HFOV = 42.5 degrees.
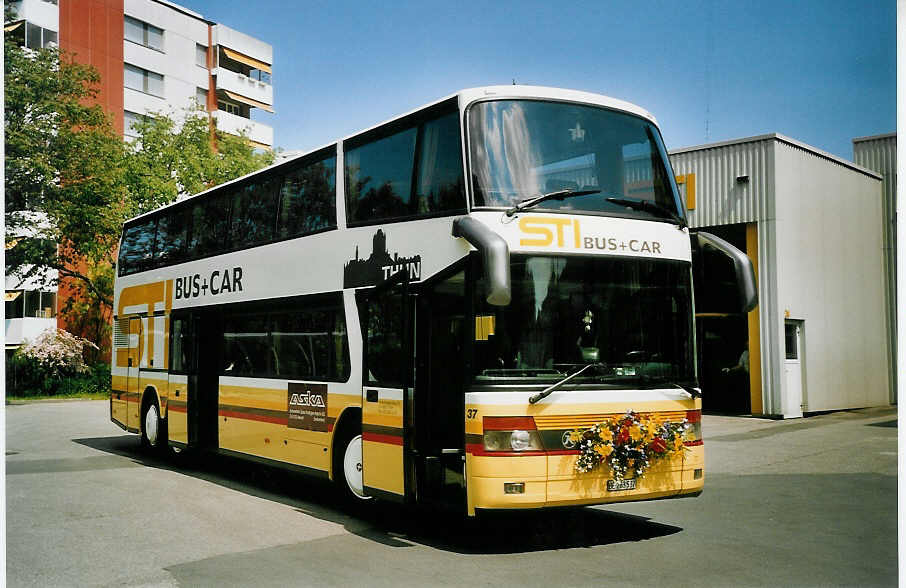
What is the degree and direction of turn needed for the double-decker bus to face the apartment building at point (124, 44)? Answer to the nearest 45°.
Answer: approximately 180°

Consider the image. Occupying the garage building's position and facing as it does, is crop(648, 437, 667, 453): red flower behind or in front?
in front

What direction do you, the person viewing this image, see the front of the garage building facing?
facing the viewer and to the left of the viewer

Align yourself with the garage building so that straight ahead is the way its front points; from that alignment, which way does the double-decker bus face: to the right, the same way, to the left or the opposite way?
to the left

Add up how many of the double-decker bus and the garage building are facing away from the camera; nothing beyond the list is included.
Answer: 0

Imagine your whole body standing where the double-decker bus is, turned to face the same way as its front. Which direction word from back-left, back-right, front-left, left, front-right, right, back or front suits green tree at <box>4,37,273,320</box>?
back

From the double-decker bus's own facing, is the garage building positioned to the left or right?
on its left

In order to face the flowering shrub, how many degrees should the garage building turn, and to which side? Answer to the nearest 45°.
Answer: approximately 45° to its right

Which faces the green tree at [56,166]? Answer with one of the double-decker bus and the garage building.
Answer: the garage building

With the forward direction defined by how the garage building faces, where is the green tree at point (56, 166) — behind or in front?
in front

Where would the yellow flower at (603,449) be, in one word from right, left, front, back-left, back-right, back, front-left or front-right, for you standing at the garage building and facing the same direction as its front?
front-left
